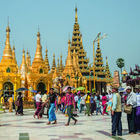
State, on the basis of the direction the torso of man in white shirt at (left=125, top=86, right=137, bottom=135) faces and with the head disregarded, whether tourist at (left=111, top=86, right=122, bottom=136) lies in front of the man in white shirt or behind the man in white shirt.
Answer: in front

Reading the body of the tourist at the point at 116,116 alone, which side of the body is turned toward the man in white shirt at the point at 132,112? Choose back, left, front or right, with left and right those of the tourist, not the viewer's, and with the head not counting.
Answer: right

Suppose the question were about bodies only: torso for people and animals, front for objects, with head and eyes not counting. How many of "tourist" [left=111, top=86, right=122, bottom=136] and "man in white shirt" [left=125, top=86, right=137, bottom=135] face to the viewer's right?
0

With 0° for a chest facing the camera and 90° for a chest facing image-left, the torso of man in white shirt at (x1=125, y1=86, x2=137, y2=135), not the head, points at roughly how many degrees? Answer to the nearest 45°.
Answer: approximately 45°

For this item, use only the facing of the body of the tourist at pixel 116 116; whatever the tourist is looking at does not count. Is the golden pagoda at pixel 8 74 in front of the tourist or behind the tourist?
in front

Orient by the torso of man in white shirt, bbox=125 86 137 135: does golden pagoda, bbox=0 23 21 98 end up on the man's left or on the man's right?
on the man's right
